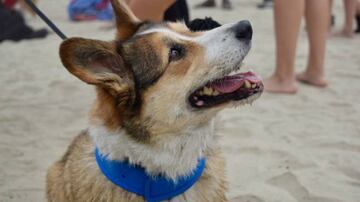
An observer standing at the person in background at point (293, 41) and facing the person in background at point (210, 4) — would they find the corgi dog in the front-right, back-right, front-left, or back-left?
back-left

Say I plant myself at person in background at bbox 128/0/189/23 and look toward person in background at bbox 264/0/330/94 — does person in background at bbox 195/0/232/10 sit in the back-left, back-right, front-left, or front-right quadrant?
front-left

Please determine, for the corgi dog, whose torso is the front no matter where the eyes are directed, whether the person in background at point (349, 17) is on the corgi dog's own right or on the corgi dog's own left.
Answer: on the corgi dog's own left

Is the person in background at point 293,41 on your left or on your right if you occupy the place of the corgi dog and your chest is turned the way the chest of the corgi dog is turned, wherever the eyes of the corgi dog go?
on your left

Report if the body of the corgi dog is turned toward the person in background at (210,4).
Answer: no

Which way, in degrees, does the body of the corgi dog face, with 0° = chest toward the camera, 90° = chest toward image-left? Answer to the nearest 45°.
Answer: approximately 315°
